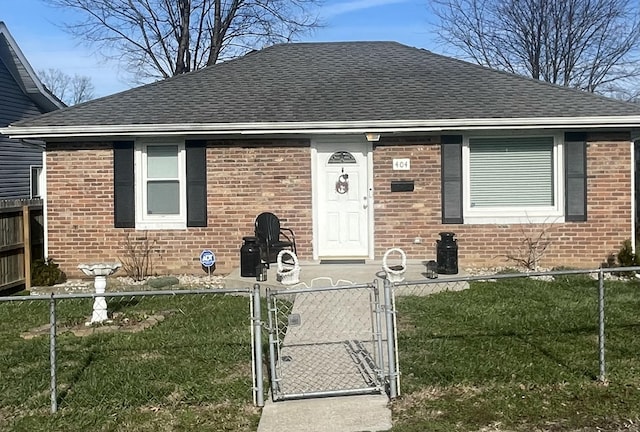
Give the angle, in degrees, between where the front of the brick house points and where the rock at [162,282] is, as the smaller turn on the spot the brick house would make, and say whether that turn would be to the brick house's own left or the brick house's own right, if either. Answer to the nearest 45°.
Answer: approximately 90° to the brick house's own right

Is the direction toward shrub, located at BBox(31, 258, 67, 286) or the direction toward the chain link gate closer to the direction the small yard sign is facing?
the chain link gate

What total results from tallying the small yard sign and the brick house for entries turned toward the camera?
2

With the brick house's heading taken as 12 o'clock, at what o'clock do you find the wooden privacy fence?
The wooden privacy fence is roughly at 3 o'clock from the brick house.

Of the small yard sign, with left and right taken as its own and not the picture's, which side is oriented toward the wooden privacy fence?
right

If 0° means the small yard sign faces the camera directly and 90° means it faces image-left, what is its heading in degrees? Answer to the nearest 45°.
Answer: approximately 0°
